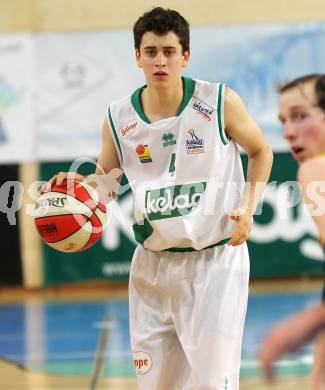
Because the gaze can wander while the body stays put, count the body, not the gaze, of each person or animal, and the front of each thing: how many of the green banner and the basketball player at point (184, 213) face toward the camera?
2

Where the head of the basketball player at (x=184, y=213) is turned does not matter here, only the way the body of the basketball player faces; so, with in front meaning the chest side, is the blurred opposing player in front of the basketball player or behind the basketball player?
in front

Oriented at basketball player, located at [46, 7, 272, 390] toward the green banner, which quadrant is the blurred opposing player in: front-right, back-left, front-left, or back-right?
back-right

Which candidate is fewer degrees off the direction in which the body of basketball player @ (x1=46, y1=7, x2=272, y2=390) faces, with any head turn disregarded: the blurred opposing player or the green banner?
the blurred opposing player

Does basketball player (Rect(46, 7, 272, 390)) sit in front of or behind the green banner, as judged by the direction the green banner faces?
in front

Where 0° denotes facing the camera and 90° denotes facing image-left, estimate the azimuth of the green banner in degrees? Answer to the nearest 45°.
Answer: approximately 0°

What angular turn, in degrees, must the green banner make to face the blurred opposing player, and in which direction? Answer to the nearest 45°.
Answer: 0° — it already faces them
